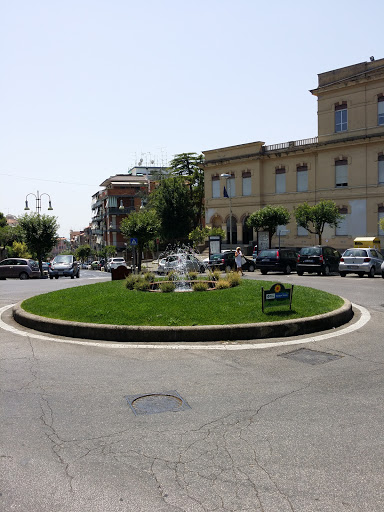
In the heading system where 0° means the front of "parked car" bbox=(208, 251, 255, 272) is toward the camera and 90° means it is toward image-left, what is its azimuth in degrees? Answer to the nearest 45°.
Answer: approximately 225°

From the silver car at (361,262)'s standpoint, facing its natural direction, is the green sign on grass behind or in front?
behind

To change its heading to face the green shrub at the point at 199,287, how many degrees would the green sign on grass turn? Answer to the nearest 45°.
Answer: approximately 135° to its right

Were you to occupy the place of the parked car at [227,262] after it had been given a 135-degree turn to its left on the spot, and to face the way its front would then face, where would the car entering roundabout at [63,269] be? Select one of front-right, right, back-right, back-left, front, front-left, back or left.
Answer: front

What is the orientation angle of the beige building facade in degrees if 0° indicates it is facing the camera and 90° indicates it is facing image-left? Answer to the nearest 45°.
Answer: approximately 45°
